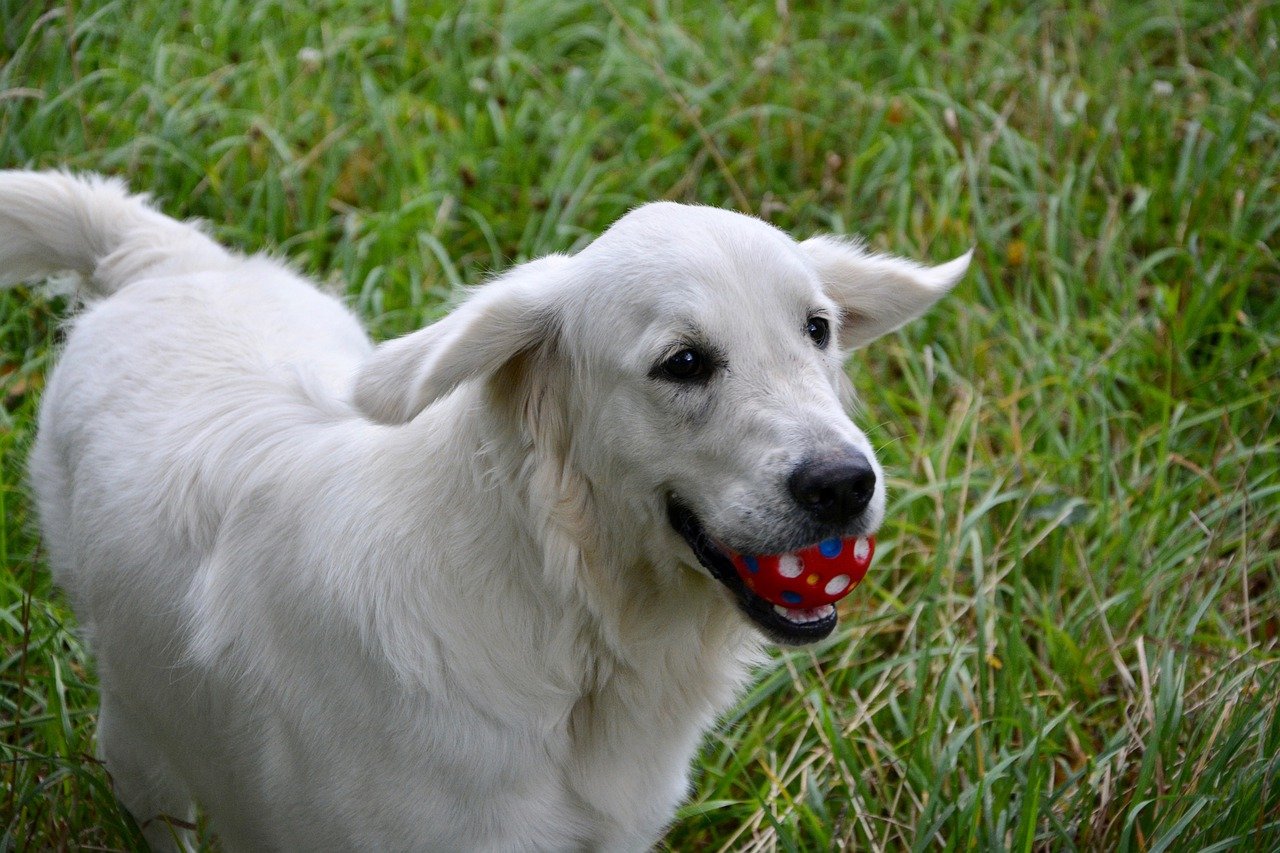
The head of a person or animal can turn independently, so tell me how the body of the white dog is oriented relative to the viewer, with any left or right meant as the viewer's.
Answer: facing the viewer and to the right of the viewer
